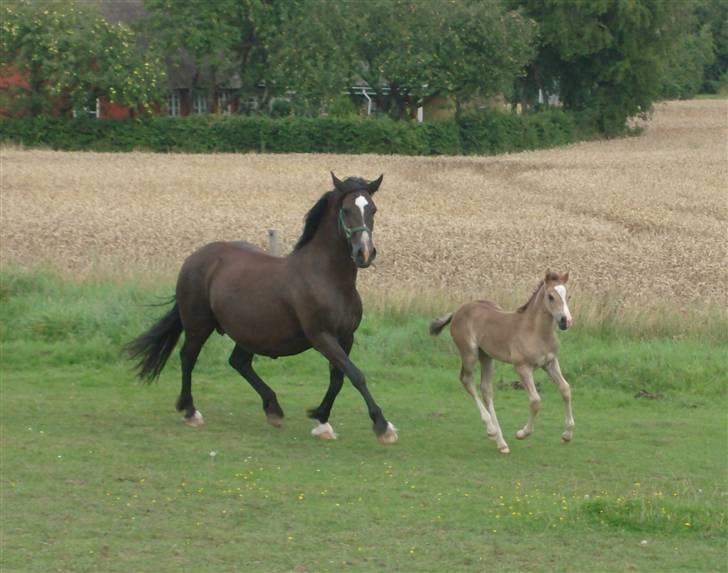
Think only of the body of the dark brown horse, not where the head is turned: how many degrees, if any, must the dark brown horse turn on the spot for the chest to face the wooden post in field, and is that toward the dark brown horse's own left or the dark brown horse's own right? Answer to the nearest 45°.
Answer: approximately 135° to the dark brown horse's own left

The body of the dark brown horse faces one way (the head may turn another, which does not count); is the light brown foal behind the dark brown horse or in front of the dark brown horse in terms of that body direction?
in front

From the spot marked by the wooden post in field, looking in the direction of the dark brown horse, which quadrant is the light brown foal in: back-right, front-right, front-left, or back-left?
front-left

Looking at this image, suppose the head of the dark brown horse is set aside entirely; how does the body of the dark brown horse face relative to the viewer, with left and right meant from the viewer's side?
facing the viewer and to the right of the viewer

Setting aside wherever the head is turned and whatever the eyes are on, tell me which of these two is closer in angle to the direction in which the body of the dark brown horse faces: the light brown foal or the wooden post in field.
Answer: the light brown foal

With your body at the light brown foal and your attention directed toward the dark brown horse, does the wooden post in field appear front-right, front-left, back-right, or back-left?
front-right

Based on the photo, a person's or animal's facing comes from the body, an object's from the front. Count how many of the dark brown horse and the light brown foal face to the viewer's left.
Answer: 0

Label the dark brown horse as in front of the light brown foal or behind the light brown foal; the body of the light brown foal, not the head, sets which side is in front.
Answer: behind

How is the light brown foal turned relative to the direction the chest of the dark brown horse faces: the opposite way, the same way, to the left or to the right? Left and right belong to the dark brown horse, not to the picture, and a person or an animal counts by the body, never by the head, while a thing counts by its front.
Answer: the same way

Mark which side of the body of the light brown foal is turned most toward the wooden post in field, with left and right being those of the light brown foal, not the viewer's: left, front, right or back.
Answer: back
